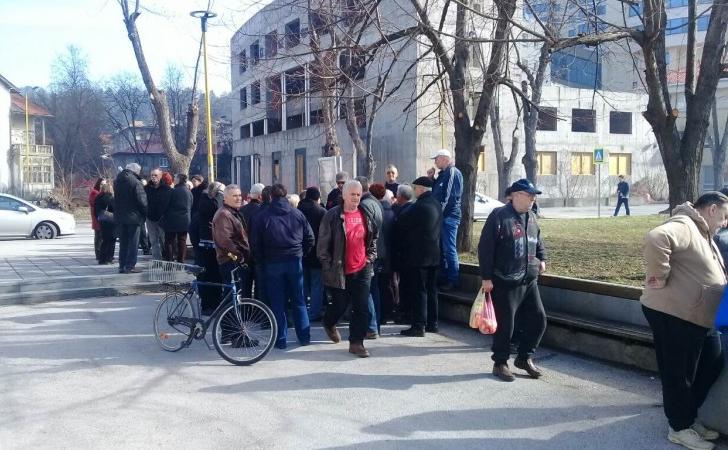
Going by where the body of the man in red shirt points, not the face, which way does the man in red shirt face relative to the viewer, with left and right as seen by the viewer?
facing the viewer and to the right of the viewer

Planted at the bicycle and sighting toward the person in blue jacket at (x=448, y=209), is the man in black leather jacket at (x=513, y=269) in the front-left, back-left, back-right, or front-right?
front-right

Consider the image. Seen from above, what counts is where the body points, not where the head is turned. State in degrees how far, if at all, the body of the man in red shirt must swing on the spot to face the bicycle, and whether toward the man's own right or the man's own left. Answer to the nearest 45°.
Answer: approximately 135° to the man's own right

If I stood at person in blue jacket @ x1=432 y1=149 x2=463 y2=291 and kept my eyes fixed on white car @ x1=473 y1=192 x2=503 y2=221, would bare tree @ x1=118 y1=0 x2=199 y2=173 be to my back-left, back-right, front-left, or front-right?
front-left

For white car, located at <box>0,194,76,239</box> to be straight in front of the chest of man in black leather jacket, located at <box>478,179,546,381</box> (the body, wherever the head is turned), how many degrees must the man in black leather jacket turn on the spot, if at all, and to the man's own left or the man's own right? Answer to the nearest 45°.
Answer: approximately 180°

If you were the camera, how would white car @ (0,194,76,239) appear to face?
facing to the right of the viewer
